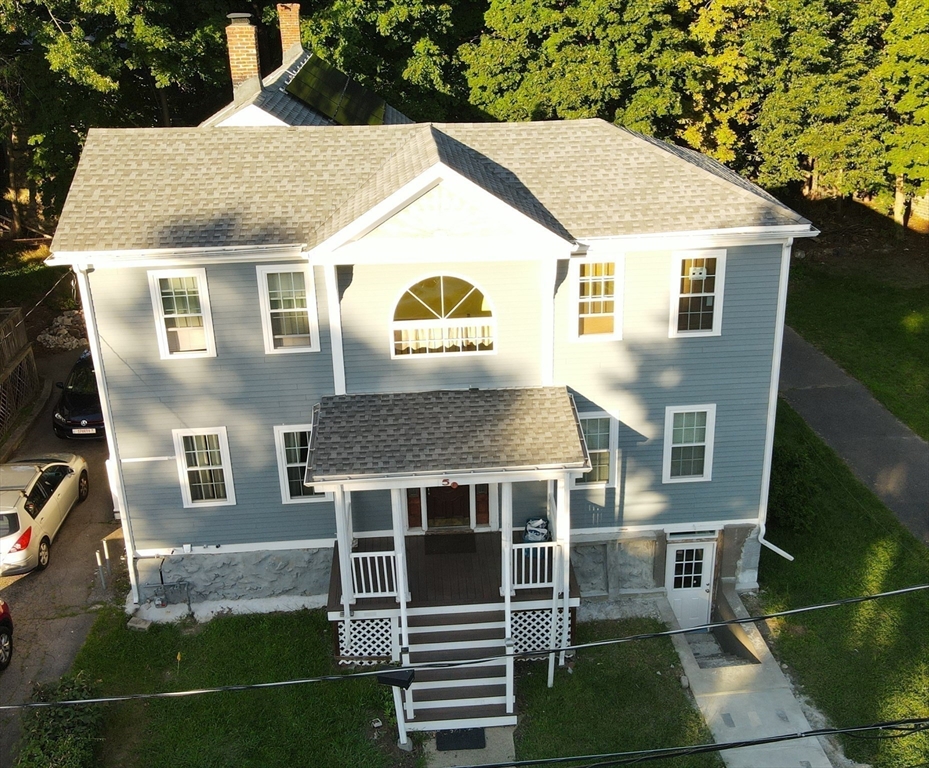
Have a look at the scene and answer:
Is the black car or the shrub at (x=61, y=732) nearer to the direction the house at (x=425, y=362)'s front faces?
the shrub

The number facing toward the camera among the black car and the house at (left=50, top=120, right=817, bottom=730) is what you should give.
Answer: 2

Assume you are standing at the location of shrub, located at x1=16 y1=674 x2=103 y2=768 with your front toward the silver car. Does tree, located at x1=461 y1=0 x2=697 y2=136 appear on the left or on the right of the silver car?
right

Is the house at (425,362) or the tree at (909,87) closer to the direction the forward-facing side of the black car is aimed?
the house
